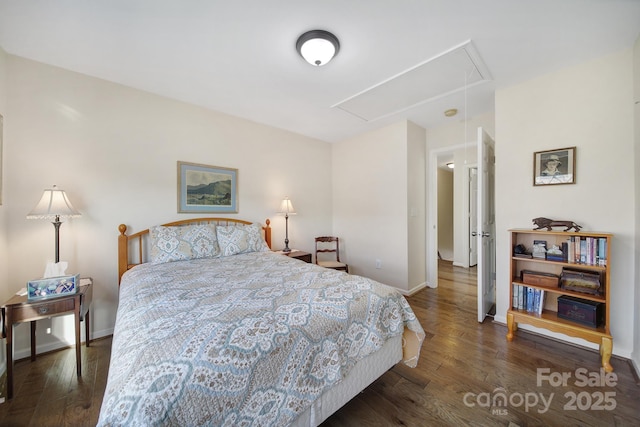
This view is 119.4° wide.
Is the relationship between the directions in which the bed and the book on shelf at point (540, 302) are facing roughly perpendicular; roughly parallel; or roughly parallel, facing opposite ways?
roughly perpendicular

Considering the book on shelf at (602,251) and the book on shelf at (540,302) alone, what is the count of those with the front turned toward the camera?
2

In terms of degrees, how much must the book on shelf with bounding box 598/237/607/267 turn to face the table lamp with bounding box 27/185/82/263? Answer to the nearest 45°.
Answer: approximately 45° to its right

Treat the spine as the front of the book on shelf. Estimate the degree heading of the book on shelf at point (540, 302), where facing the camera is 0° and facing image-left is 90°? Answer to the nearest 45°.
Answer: approximately 0°

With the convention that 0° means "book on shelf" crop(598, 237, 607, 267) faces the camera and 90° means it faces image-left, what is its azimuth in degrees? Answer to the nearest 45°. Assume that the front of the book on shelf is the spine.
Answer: approximately 0°

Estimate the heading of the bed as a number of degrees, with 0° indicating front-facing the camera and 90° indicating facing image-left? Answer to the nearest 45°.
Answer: approximately 315°

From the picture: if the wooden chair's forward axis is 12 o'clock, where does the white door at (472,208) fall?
The white door is roughly at 10 o'clock from the wooden chair.

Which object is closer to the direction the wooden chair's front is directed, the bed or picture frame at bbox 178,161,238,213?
the bed
